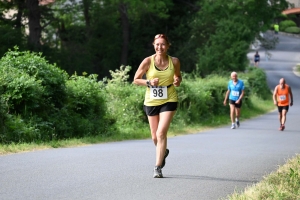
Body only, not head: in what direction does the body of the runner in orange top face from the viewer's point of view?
toward the camera

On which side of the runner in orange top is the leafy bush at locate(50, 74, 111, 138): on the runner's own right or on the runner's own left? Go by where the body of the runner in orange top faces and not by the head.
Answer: on the runner's own right

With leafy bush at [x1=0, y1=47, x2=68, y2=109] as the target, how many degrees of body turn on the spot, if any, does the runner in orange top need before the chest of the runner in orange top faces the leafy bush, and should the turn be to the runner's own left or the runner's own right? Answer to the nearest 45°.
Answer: approximately 45° to the runner's own right

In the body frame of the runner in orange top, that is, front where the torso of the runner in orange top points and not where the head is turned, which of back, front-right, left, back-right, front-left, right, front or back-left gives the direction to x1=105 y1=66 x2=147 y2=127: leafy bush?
right

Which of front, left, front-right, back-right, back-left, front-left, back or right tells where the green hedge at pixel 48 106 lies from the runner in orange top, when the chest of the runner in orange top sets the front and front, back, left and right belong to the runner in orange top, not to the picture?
front-right
